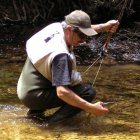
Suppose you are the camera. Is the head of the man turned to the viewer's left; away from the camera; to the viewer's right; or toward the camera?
to the viewer's right

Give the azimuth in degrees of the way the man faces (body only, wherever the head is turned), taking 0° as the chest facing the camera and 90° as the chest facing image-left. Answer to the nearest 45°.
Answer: approximately 270°
